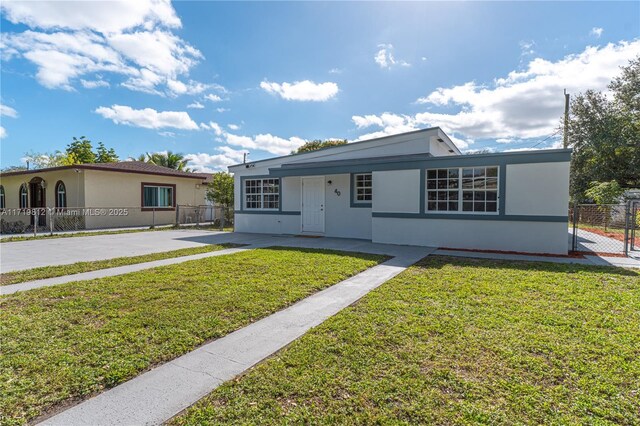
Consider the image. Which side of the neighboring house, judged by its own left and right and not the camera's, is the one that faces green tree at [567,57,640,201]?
left

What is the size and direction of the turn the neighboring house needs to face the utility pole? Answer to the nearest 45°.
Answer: approximately 90° to its left

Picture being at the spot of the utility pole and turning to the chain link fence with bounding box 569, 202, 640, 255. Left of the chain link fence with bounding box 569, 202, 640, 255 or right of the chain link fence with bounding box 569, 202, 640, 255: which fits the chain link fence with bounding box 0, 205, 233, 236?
right

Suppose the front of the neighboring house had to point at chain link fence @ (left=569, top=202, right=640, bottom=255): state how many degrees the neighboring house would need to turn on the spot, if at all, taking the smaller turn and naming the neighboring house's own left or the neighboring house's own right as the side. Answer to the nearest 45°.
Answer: approximately 90° to the neighboring house's own left

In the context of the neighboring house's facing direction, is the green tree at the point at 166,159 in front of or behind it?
behind

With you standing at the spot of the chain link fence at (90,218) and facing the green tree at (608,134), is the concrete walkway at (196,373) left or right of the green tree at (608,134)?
right

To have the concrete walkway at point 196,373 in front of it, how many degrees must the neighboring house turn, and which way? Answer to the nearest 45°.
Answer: approximately 45° to its left

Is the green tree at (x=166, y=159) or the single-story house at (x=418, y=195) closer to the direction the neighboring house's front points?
the single-story house

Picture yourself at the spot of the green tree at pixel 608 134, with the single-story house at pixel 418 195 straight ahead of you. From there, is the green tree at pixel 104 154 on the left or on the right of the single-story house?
right

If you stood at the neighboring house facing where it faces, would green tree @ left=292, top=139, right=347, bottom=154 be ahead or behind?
behind

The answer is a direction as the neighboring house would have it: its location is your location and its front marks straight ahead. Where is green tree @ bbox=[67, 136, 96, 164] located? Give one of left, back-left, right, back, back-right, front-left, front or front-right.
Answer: back-right

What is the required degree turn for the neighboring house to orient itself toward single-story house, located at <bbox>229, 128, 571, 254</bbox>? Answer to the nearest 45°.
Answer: approximately 90° to its left

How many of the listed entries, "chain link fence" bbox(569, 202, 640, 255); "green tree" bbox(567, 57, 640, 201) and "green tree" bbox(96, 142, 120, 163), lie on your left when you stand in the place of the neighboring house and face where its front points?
2

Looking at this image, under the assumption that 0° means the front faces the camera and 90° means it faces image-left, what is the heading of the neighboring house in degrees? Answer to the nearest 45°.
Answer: approximately 45°

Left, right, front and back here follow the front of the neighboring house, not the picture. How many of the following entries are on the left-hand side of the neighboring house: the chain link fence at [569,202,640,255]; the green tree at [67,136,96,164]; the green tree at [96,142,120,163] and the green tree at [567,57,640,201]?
2

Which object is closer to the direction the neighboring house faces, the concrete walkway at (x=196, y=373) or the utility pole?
the concrete walkway
